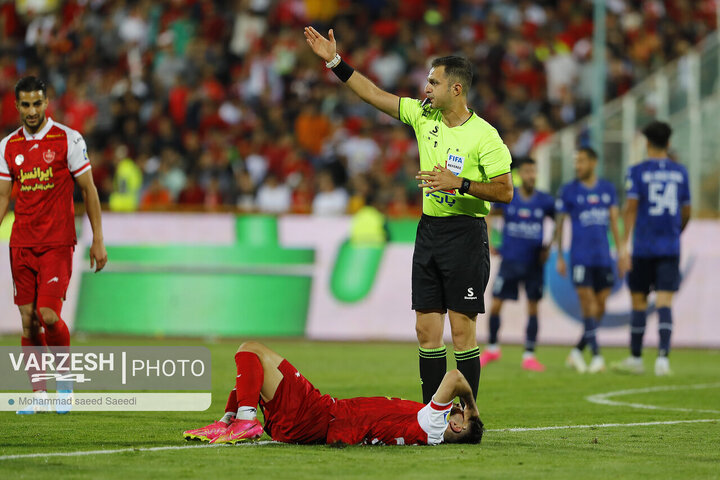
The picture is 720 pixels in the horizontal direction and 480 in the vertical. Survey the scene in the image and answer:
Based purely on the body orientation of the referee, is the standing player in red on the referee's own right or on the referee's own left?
on the referee's own right

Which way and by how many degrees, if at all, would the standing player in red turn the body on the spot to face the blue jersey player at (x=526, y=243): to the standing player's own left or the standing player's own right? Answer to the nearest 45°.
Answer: approximately 135° to the standing player's own left

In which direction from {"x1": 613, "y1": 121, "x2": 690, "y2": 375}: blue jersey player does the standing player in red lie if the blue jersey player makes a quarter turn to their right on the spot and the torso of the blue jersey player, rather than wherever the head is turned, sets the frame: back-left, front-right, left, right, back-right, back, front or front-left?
back-right

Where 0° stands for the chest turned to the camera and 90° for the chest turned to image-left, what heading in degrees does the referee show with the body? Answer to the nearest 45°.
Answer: approximately 45°

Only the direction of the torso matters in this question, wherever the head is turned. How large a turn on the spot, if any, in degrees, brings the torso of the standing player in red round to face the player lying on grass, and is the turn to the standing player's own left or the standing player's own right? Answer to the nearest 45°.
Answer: approximately 45° to the standing player's own left

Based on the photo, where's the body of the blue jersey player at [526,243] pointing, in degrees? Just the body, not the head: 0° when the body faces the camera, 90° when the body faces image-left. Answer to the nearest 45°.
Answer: approximately 0°

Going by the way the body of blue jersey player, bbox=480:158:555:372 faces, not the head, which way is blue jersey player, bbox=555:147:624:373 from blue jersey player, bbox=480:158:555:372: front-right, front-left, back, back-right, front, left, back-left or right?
left

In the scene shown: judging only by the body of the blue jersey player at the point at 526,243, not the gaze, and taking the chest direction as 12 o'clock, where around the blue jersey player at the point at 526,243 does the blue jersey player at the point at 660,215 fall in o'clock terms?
the blue jersey player at the point at 660,215 is roughly at 10 o'clock from the blue jersey player at the point at 526,243.

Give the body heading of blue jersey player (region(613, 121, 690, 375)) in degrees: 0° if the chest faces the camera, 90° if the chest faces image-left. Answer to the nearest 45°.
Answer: approximately 180°

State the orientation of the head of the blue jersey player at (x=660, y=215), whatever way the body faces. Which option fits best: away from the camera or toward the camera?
away from the camera

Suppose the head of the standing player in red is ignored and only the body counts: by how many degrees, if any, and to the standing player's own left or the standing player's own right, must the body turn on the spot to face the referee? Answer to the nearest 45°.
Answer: approximately 45° to the standing player's own left
